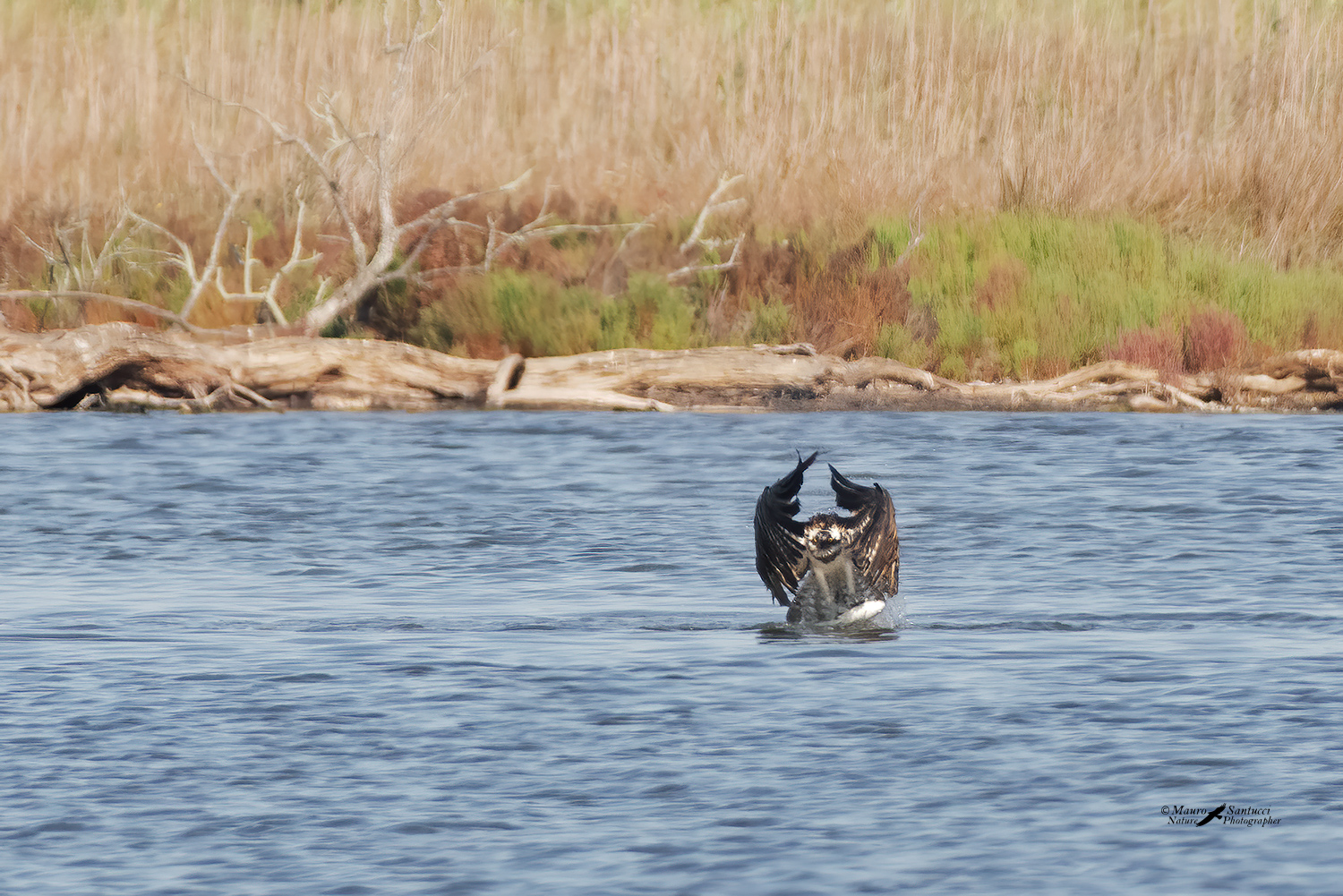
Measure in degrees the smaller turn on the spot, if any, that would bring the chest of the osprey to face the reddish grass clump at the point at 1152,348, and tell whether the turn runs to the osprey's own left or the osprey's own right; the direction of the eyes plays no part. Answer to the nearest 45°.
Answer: approximately 180°

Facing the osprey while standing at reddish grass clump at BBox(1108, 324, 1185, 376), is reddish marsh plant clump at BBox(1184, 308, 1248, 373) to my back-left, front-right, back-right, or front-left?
back-left

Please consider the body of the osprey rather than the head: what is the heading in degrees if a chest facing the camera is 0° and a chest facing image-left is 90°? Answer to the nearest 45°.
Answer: approximately 0°

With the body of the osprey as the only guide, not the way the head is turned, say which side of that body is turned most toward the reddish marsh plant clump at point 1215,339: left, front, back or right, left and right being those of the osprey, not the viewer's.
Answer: back
